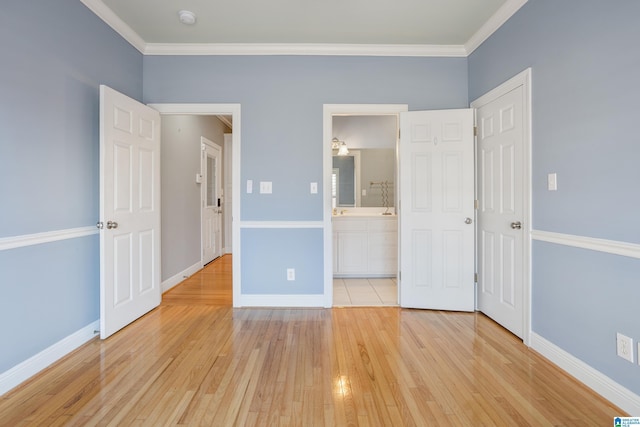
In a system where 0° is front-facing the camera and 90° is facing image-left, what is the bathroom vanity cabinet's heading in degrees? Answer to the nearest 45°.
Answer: approximately 0°

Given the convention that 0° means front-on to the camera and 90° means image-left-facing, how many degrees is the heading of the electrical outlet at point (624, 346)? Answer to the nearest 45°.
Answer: approximately 45°

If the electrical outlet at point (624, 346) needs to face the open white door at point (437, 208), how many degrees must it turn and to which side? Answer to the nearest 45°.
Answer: approximately 90° to its right

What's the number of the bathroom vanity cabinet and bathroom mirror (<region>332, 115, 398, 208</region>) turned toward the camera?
2
